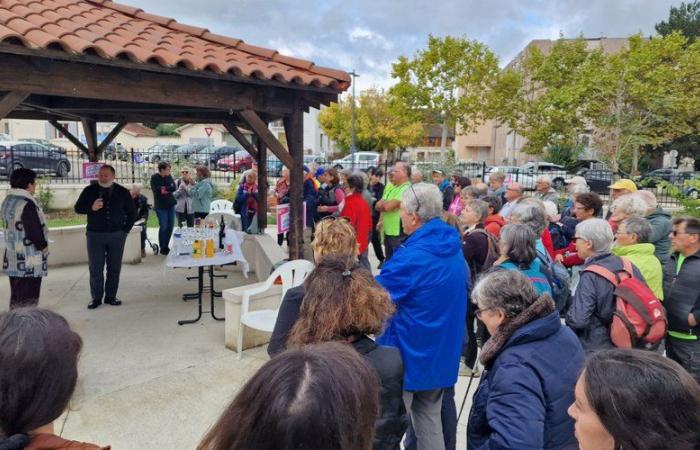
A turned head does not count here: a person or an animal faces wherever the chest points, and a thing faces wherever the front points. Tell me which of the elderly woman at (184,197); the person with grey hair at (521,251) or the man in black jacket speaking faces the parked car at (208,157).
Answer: the person with grey hair

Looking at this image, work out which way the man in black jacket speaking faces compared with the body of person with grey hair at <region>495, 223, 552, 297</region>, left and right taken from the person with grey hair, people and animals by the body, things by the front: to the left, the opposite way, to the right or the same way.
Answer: the opposite way

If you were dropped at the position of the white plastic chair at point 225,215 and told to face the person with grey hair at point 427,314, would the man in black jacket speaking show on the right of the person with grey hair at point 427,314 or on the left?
right

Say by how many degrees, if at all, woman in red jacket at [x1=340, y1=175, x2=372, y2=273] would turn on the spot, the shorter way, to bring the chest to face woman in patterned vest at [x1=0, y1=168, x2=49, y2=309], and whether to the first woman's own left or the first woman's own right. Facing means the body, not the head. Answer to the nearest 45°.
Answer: approximately 45° to the first woman's own left

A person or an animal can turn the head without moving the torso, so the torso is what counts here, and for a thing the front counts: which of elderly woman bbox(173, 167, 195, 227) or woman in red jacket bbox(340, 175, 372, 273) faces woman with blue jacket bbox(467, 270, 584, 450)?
the elderly woman

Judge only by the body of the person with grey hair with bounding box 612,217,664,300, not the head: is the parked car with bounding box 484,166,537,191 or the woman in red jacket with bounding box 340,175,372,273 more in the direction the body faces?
the woman in red jacket

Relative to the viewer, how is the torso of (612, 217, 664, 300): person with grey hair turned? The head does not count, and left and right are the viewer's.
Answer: facing to the left of the viewer

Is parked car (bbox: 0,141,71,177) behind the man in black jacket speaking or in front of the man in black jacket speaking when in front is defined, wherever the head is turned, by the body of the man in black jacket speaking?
behind

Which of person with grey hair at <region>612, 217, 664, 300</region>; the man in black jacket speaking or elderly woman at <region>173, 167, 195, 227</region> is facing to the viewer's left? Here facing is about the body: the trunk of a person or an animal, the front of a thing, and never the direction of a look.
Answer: the person with grey hair

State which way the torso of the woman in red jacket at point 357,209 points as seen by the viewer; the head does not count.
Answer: to the viewer's left

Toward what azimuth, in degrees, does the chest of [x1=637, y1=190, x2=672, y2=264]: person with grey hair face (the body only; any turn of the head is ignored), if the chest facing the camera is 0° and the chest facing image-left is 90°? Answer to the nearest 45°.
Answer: approximately 90°

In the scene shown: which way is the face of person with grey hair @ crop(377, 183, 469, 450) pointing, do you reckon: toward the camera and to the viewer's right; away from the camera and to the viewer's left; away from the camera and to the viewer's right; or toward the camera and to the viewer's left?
away from the camera and to the viewer's left

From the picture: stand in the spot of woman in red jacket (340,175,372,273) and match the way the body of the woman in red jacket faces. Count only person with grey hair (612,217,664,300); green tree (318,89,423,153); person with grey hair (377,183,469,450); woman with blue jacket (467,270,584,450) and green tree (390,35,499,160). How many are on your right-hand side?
2
